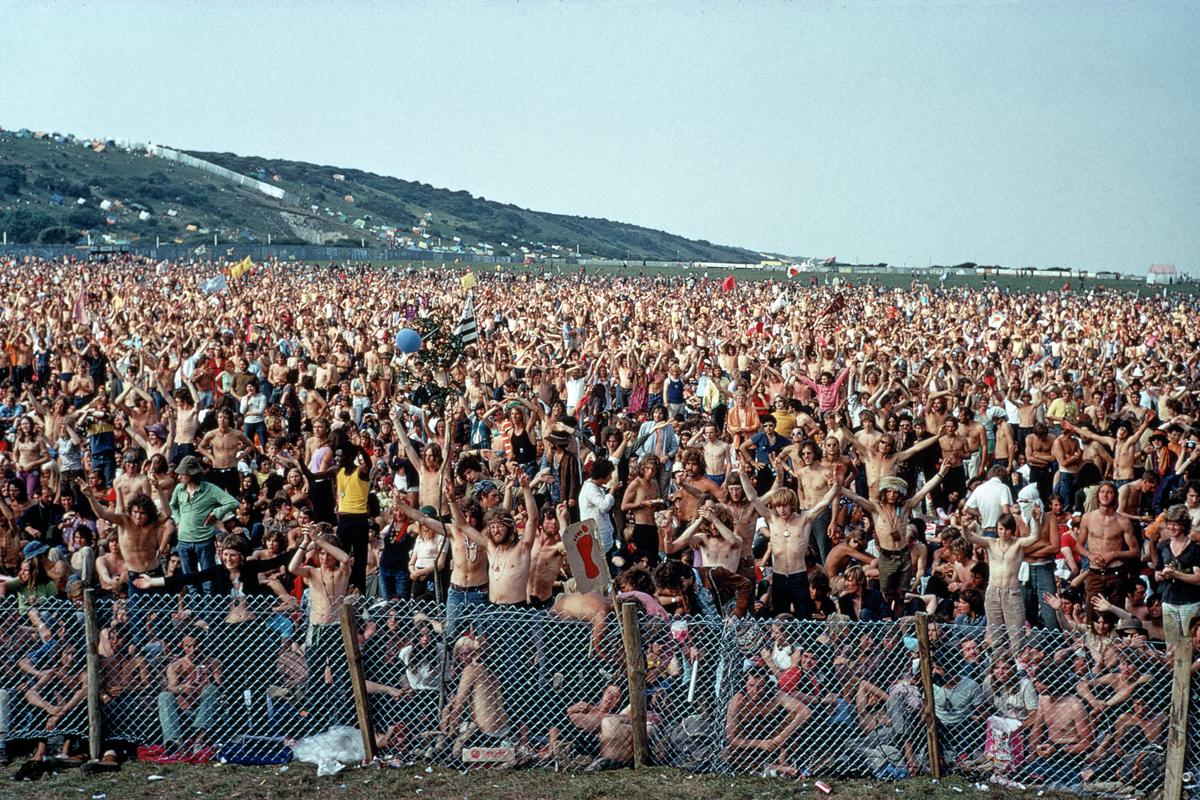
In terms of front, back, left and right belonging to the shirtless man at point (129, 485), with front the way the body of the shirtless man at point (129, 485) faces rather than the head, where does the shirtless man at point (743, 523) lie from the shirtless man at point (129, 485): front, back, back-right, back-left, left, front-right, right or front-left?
front-left

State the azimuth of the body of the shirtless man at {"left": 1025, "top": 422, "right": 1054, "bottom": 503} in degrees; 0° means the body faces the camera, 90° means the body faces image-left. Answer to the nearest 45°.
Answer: approximately 0°

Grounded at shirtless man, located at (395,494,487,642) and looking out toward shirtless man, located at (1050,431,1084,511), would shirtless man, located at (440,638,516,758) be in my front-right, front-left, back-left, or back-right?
back-right

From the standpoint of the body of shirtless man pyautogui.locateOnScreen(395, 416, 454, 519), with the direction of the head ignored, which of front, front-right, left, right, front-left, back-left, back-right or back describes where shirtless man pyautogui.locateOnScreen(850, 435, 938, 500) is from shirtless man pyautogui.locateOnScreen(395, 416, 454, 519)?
left

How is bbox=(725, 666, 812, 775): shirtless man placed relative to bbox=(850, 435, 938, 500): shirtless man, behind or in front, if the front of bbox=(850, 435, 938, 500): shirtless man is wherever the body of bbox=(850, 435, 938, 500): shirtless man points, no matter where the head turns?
in front

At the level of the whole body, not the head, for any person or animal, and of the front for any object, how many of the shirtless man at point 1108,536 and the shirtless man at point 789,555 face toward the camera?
2

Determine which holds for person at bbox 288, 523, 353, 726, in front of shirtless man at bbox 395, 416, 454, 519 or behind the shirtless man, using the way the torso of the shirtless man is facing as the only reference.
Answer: in front
